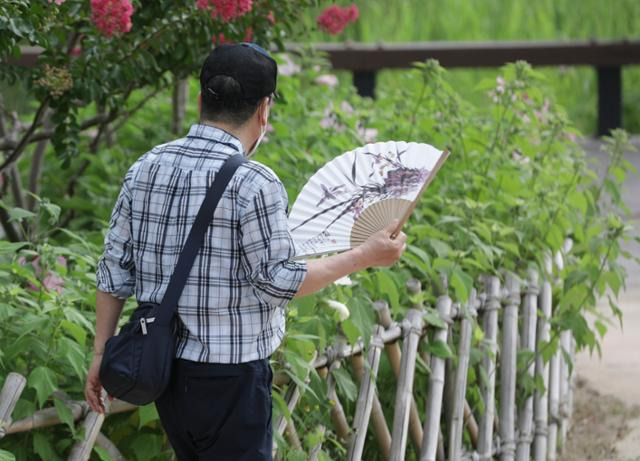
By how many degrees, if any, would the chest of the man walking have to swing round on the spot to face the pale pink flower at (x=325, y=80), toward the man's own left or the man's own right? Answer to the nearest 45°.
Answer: approximately 45° to the man's own left

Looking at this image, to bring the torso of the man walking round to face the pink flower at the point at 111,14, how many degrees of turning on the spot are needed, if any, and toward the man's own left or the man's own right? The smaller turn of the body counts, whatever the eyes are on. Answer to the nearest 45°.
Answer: approximately 45° to the man's own left

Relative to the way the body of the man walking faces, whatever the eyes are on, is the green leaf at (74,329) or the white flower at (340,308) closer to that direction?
the white flower

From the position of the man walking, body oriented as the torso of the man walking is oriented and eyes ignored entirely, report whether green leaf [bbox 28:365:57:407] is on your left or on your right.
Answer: on your left

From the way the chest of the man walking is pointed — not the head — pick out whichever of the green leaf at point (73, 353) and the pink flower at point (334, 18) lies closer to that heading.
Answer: the pink flower

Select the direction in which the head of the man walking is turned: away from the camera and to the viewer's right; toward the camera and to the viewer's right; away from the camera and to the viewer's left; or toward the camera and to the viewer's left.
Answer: away from the camera and to the viewer's right

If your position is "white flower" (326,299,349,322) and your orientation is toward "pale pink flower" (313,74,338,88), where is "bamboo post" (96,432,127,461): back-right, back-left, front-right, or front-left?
back-left

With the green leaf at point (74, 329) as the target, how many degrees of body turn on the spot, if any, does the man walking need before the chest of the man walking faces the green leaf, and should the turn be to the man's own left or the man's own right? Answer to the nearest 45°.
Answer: approximately 90° to the man's own left

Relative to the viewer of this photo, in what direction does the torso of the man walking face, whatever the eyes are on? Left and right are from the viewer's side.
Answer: facing away from the viewer and to the right of the viewer
